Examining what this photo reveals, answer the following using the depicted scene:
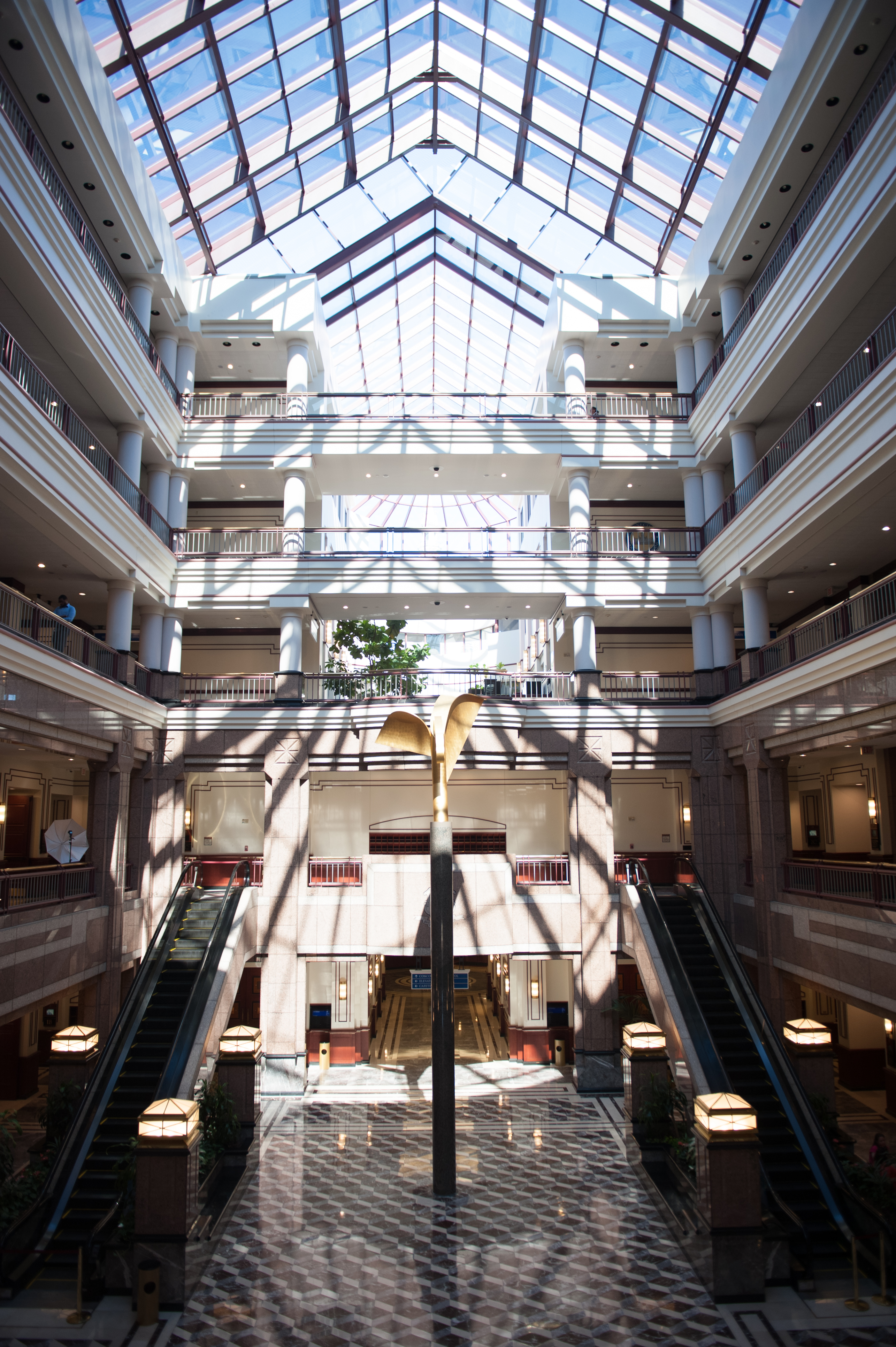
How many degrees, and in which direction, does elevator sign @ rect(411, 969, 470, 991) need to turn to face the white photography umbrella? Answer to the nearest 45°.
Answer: approximately 45° to its right

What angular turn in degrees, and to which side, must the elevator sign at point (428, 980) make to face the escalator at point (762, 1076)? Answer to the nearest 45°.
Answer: approximately 45° to its left

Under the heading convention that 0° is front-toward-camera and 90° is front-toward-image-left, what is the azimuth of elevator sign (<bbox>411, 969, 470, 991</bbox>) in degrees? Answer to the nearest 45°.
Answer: approximately 0°

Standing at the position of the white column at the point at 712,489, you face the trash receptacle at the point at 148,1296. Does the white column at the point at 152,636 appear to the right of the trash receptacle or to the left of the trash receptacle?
right
